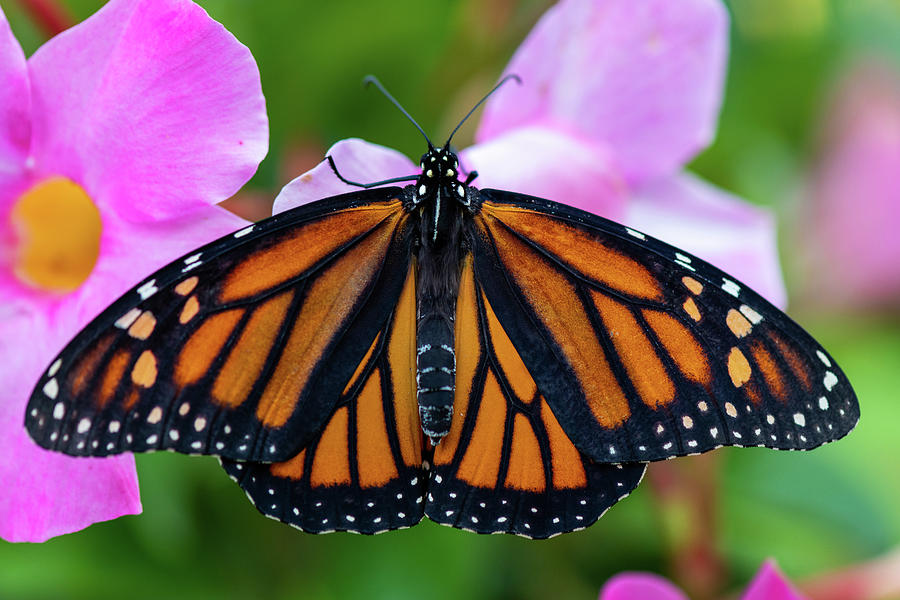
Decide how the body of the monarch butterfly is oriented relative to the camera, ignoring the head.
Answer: away from the camera

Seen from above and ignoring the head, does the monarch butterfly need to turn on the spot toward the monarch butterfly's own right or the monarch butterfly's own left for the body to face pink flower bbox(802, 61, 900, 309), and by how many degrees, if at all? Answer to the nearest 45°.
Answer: approximately 45° to the monarch butterfly's own right
